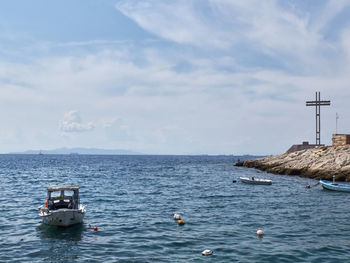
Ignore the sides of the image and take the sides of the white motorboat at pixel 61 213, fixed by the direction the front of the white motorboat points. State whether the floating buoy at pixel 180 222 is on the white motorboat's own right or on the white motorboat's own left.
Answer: on the white motorboat's own right

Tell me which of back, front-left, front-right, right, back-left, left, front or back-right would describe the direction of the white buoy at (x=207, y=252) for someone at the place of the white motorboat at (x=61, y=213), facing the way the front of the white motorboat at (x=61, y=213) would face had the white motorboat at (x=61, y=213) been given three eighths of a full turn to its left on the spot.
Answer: left

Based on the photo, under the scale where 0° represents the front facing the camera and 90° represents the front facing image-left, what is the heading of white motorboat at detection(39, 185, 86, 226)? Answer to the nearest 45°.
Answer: approximately 180°
